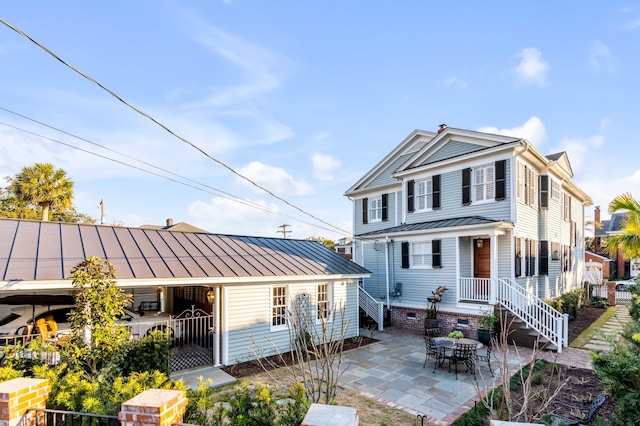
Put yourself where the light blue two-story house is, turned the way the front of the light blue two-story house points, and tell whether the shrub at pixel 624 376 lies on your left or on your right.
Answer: on your left

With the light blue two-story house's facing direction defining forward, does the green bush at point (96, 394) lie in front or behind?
in front

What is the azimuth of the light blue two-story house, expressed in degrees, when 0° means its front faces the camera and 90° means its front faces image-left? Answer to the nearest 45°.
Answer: approximately 45°

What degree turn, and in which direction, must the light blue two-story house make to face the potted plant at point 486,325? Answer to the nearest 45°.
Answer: approximately 45° to its left

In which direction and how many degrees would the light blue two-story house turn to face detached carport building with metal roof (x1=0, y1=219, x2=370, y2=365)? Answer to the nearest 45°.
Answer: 0° — it already faces it

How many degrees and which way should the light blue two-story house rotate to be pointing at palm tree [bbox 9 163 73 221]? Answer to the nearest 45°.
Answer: approximately 45° to its right

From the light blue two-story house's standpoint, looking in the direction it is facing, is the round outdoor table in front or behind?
in front

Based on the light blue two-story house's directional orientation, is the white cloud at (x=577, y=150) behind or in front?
behind

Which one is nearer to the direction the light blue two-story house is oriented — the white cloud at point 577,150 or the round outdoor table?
the round outdoor table
